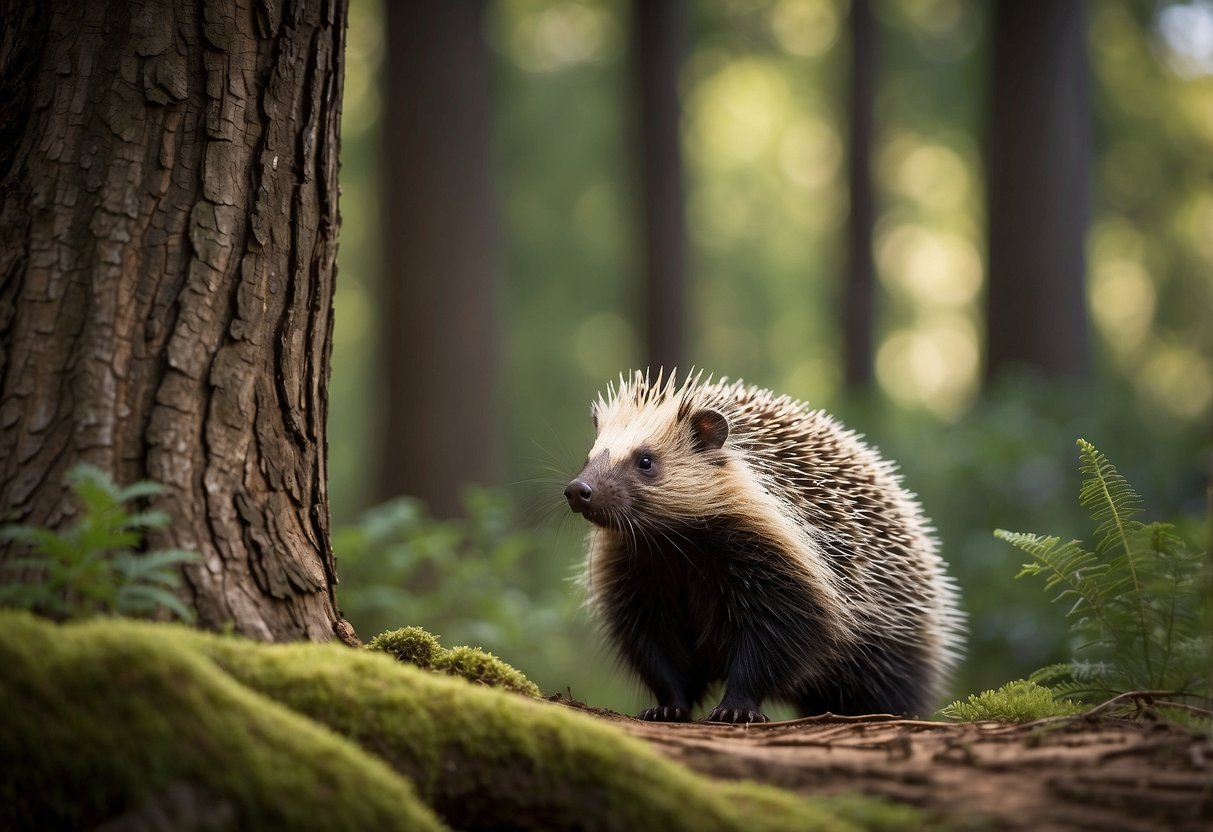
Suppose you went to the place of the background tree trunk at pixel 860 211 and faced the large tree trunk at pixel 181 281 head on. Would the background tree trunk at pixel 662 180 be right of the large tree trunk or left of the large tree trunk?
right

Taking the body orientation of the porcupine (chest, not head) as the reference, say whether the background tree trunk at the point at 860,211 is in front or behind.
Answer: behind

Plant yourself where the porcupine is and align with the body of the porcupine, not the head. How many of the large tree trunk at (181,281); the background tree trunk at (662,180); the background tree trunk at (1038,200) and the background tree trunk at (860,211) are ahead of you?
1

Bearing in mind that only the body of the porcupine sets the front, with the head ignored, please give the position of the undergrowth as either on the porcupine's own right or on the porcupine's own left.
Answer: on the porcupine's own left

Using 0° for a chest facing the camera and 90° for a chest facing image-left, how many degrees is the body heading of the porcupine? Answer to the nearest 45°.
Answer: approximately 45°

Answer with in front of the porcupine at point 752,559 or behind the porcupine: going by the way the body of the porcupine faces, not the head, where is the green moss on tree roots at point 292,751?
in front

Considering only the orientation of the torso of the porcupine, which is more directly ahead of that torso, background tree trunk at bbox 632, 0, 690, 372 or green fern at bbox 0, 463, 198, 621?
the green fern

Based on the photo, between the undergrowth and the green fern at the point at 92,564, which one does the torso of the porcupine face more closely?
the green fern

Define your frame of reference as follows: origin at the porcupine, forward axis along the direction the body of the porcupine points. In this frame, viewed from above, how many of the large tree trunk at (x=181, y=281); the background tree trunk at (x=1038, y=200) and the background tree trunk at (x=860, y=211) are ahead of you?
1

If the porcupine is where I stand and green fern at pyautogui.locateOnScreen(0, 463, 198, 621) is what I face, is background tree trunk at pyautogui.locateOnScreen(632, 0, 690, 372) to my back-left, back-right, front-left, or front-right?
back-right

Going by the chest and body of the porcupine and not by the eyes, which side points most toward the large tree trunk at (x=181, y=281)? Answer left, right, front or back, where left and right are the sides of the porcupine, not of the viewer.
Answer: front
